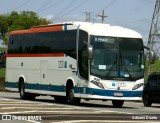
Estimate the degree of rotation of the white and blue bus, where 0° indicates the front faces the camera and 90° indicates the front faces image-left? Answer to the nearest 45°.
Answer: approximately 315°
